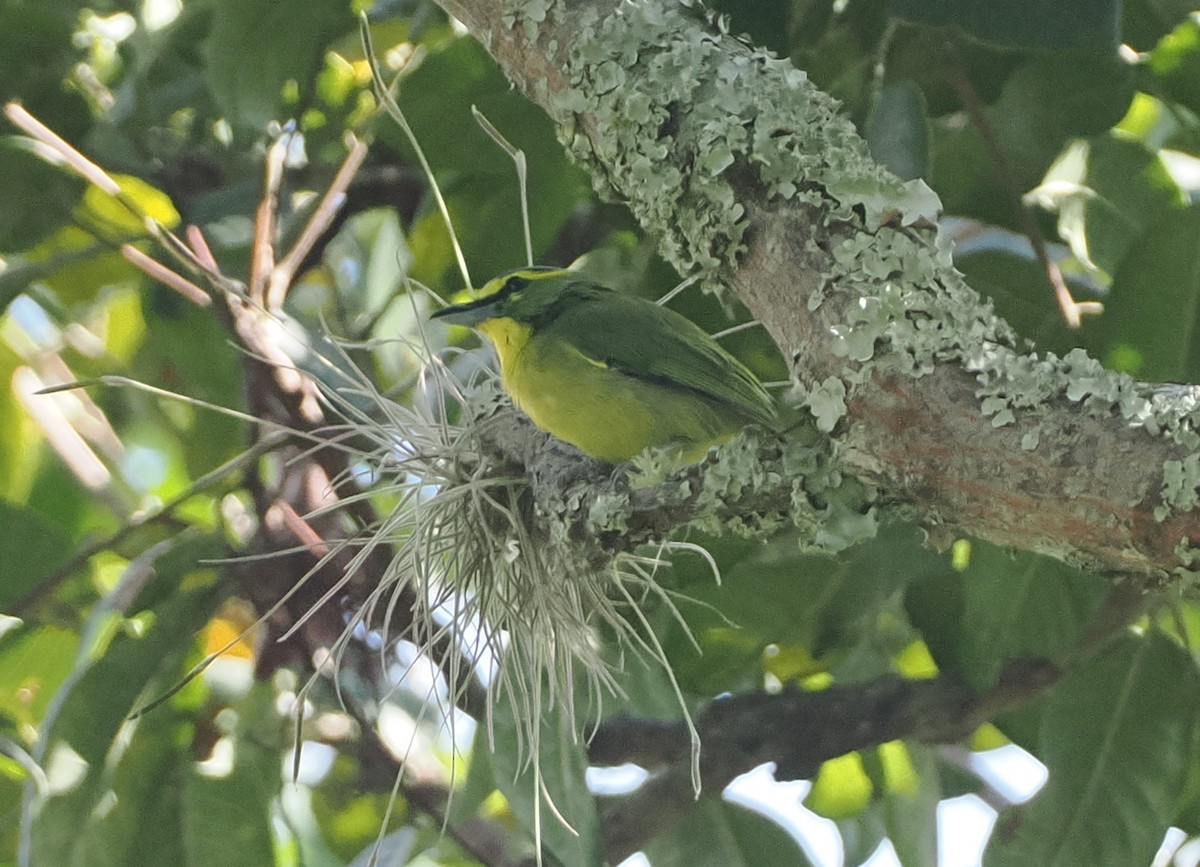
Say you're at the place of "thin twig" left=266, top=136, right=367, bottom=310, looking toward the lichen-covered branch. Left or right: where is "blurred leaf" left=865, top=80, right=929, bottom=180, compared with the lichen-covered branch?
left

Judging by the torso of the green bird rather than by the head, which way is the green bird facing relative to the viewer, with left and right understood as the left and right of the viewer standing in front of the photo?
facing to the left of the viewer

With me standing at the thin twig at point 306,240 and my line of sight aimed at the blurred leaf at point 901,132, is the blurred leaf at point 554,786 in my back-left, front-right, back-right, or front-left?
front-right

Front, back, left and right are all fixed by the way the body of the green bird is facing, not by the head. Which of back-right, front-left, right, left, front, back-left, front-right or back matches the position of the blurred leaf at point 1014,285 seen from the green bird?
back-right

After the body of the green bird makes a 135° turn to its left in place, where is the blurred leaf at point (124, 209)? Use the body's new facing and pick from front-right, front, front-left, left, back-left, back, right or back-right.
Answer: back

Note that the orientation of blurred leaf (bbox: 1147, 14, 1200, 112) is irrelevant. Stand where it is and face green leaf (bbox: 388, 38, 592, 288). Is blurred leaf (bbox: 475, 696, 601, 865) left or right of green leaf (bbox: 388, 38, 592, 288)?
left
